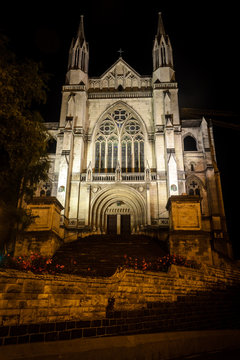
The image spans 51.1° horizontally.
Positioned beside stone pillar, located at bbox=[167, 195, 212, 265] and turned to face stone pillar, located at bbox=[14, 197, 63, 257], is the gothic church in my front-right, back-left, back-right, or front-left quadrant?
front-right

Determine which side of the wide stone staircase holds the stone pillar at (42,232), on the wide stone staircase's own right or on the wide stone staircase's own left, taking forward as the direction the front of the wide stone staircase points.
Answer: on the wide stone staircase's own right

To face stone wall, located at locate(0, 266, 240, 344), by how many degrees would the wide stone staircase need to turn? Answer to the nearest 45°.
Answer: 0° — it already faces it

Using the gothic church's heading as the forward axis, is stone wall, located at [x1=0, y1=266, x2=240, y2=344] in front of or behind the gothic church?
in front

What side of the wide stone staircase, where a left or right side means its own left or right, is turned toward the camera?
front

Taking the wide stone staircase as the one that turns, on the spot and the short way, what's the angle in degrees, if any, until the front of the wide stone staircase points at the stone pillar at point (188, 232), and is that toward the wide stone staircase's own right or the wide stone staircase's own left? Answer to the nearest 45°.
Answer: approximately 90° to the wide stone staircase's own left

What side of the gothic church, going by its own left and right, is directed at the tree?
front

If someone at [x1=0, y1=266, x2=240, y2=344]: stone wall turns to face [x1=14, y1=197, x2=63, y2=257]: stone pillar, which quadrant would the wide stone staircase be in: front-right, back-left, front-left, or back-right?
front-right

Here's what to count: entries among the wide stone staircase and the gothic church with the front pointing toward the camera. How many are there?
2

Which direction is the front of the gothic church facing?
toward the camera
